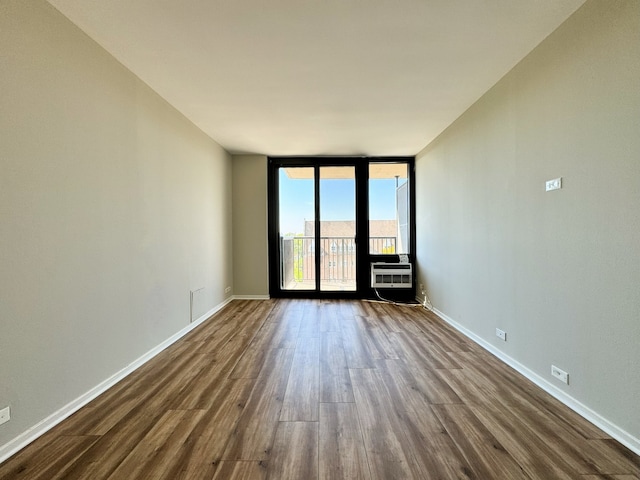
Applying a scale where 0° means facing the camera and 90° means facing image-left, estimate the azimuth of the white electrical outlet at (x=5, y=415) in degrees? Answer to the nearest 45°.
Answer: approximately 315°

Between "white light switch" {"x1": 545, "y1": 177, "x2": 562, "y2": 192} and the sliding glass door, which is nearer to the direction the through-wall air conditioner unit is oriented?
the white light switch

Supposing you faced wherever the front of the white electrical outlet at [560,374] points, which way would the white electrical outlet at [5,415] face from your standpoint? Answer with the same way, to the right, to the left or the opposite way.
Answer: the opposite way

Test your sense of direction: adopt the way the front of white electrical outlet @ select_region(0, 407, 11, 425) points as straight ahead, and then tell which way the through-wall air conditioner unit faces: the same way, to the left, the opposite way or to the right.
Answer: to the right

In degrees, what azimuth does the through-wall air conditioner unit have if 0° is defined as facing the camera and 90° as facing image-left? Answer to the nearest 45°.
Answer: approximately 0°

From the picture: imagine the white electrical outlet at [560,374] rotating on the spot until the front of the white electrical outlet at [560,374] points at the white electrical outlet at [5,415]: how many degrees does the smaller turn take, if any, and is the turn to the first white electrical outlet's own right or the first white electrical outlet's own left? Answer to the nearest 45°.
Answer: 0° — it already faces it

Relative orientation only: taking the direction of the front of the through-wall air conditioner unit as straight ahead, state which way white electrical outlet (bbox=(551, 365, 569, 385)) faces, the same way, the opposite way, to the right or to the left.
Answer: to the right

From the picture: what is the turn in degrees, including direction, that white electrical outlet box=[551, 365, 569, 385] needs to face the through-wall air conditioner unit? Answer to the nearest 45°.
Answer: approximately 90° to its right

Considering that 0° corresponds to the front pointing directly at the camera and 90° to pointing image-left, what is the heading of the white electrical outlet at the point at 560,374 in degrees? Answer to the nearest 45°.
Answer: approximately 45°

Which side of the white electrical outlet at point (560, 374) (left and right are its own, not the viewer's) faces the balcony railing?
right

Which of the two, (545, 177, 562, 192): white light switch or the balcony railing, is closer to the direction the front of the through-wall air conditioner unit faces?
the white light switch
